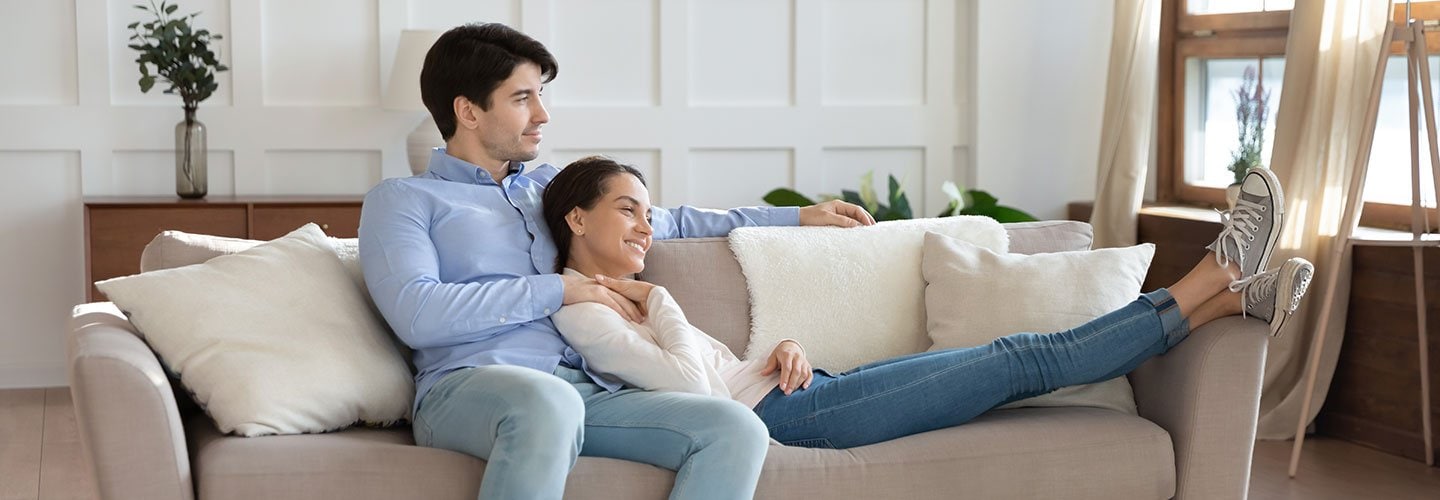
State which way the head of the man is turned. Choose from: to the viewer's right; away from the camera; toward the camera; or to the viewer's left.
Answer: to the viewer's right

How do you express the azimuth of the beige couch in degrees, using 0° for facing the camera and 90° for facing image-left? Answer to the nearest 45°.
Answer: approximately 0°

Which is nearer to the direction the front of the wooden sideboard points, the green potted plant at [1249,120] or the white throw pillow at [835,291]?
the white throw pillow

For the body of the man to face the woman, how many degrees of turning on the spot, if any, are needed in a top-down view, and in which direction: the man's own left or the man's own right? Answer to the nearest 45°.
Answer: approximately 45° to the man's own left

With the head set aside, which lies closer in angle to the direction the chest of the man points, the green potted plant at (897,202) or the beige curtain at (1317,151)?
the beige curtain

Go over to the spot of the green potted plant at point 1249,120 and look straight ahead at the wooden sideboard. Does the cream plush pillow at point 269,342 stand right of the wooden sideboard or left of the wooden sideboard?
left

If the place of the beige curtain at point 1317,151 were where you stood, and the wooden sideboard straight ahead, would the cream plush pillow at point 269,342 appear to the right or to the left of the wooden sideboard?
left

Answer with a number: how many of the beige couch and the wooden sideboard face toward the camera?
2

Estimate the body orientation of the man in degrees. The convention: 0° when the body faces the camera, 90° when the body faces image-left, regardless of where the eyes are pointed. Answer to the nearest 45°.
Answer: approximately 315°

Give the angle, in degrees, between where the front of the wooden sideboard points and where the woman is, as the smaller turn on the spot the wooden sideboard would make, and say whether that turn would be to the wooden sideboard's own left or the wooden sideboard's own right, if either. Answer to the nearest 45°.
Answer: approximately 45° to the wooden sideboard's own left

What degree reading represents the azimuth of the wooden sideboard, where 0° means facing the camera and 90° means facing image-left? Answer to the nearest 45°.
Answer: approximately 0°

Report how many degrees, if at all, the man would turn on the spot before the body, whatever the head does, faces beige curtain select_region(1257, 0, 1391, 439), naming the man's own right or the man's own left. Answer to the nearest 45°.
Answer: approximately 90° to the man's own left

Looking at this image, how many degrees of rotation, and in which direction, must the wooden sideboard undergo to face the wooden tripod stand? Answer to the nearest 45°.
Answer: approximately 45° to its left
